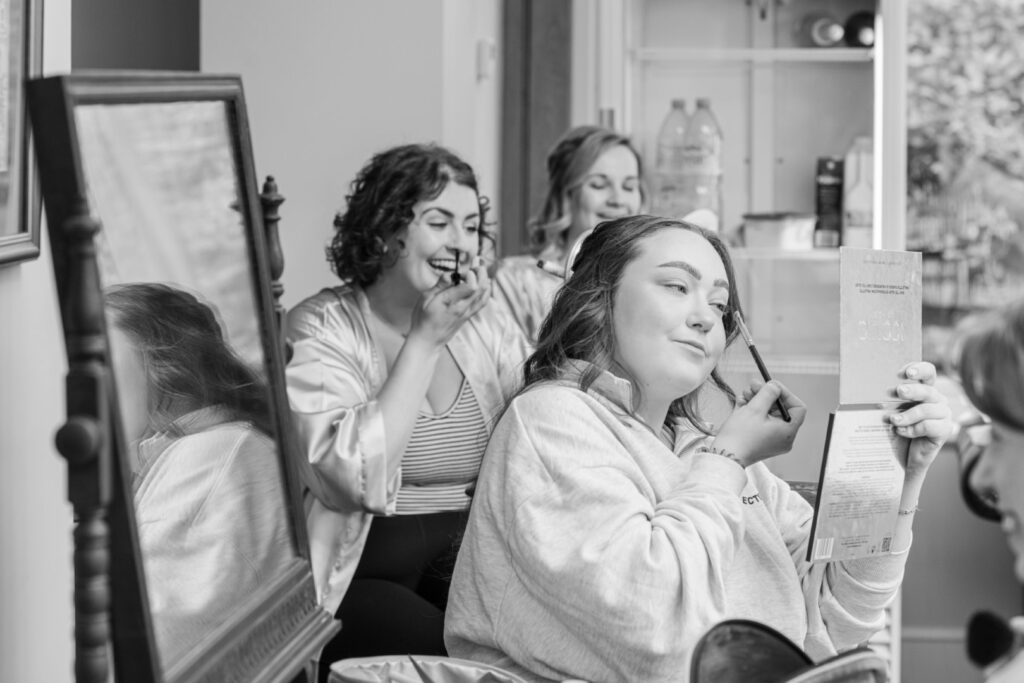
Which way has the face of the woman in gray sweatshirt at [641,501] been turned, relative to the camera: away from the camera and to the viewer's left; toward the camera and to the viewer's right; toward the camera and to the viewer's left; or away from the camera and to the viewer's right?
toward the camera and to the viewer's right

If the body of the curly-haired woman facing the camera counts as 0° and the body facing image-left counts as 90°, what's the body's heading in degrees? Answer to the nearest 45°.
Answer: approximately 315°

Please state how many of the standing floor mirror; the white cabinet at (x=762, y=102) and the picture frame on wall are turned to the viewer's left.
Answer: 0

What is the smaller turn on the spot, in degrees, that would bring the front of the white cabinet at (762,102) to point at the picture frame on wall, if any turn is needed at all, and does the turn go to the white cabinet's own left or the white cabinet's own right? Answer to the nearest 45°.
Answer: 0° — it already faces it

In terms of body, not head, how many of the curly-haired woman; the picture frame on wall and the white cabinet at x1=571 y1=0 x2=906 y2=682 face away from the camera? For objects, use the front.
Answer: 0

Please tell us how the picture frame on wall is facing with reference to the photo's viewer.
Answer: facing the viewer and to the right of the viewer

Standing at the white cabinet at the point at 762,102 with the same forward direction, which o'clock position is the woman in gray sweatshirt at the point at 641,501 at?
The woman in gray sweatshirt is roughly at 12 o'clock from the white cabinet.

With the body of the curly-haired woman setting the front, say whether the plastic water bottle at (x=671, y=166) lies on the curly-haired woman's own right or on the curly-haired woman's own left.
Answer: on the curly-haired woman's own left

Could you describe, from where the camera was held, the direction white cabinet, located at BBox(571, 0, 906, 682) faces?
facing the viewer
